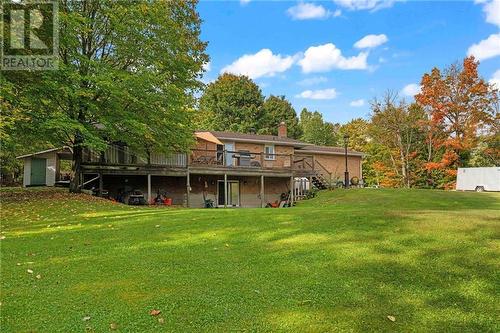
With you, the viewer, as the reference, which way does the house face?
facing away from the viewer

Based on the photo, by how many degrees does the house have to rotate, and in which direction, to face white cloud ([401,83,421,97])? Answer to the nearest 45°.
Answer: approximately 45° to its right

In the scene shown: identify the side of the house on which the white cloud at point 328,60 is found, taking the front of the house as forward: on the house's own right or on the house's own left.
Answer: on the house's own right

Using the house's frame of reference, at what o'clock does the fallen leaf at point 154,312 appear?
The fallen leaf is roughly at 6 o'clock from the house.

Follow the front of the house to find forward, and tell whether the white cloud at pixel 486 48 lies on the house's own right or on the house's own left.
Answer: on the house's own right
